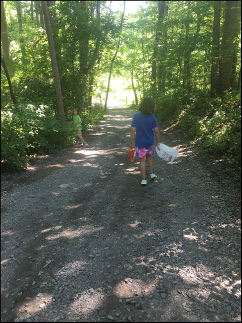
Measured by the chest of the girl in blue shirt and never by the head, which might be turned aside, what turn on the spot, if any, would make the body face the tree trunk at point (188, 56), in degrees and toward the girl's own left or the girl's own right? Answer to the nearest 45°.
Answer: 0° — they already face it

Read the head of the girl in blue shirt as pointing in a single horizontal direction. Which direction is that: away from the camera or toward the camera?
away from the camera

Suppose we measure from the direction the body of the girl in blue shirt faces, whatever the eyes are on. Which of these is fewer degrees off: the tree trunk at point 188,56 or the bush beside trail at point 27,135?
the tree trunk

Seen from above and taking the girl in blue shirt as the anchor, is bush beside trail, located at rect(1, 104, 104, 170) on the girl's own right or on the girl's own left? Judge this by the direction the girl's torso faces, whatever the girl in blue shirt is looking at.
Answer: on the girl's own left

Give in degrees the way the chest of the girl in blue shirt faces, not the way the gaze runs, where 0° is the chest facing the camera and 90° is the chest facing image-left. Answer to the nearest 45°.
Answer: approximately 180°

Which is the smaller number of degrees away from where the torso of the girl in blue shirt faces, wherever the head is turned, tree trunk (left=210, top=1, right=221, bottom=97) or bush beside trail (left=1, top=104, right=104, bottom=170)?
the tree trunk
